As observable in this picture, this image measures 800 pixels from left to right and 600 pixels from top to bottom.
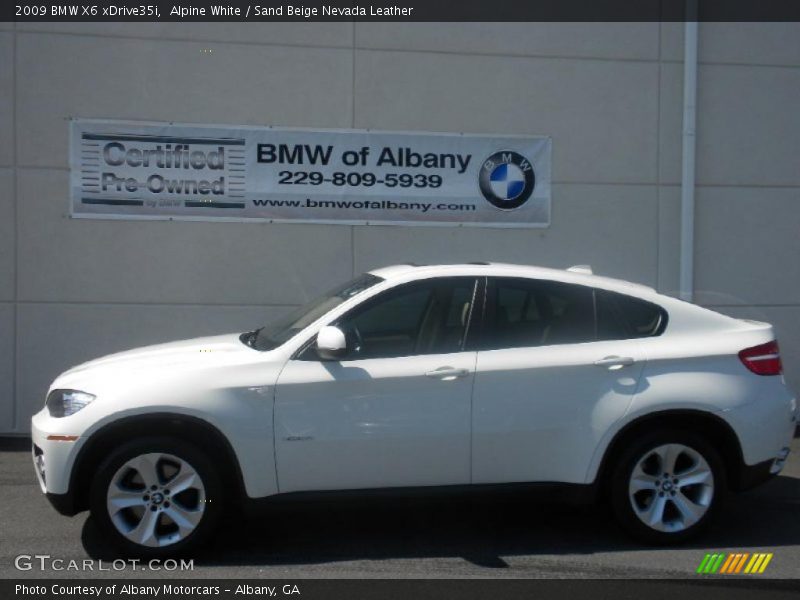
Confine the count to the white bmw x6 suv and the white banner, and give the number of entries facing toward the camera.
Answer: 1

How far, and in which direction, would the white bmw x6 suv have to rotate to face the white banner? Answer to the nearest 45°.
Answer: approximately 90° to its right

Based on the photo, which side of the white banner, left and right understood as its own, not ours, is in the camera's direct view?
front

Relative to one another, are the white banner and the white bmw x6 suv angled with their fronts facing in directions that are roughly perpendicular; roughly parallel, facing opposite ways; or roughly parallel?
roughly perpendicular

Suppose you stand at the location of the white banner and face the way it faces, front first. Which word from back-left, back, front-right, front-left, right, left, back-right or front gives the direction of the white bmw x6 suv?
front

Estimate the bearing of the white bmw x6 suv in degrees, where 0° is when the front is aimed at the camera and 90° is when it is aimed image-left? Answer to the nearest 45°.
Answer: approximately 90°

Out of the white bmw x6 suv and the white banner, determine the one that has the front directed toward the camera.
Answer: the white banner
